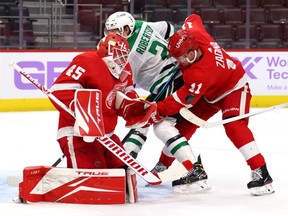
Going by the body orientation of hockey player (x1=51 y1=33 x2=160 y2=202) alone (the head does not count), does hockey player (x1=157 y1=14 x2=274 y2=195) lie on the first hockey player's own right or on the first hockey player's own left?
on the first hockey player's own left

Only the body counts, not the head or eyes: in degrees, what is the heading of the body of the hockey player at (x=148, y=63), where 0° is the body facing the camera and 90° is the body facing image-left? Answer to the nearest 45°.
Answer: approximately 135°

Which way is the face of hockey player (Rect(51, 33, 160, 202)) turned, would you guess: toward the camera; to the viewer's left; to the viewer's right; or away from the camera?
to the viewer's right

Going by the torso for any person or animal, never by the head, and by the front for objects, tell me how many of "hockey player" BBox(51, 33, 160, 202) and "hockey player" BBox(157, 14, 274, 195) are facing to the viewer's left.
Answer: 1

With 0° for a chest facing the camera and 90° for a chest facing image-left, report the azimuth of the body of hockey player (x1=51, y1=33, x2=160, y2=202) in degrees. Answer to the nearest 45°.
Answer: approximately 315°

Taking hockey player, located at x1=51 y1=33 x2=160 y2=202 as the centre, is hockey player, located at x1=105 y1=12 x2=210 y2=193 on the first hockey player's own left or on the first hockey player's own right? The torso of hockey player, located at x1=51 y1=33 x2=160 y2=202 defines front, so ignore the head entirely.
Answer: on the first hockey player's own left

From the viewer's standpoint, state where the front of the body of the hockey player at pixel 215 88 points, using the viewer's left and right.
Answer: facing to the left of the viewer

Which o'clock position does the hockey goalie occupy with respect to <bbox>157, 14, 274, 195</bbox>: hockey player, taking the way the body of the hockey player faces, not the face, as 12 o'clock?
The hockey goalie is roughly at 11 o'clock from the hockey player.
